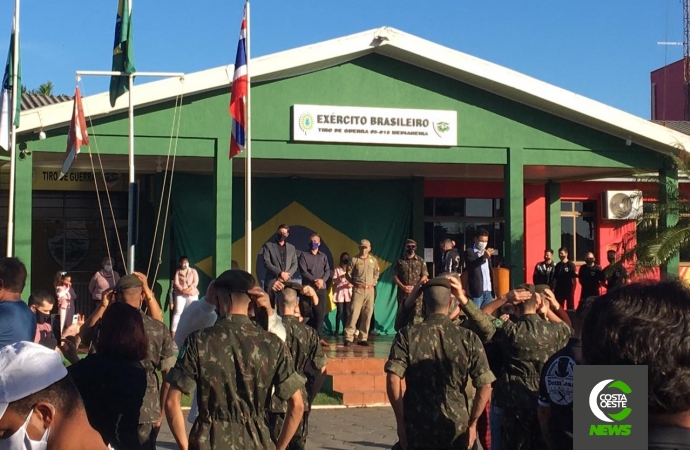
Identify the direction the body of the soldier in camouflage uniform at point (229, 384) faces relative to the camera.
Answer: away from the camera

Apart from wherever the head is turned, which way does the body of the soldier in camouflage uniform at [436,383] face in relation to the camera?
away from the camera

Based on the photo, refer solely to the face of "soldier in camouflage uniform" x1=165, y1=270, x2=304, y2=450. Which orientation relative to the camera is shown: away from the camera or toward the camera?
away from the camera

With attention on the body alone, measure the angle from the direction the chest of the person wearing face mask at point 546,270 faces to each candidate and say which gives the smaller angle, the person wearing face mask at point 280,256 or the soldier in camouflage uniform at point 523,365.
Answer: the soldier in camouflage uniform

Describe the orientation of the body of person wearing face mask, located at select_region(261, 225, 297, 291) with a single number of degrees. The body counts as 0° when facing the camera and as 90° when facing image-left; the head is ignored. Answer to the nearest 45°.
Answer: approximately 0°

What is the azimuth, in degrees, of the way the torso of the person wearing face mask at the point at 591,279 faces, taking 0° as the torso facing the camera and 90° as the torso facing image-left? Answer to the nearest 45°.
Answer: approximately 0°

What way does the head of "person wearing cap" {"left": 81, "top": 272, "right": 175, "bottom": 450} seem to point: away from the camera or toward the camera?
away from the camera

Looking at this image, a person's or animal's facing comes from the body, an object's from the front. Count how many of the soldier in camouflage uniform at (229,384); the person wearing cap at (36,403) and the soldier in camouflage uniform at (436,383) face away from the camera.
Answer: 2

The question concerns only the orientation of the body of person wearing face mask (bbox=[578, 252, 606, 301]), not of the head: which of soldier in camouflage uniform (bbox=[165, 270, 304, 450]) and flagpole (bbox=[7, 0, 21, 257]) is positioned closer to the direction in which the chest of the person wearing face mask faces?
the soldier in camouflage uniform

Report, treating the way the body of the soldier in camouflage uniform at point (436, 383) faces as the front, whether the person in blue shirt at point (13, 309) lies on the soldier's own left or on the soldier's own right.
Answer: on the soldier's own left
